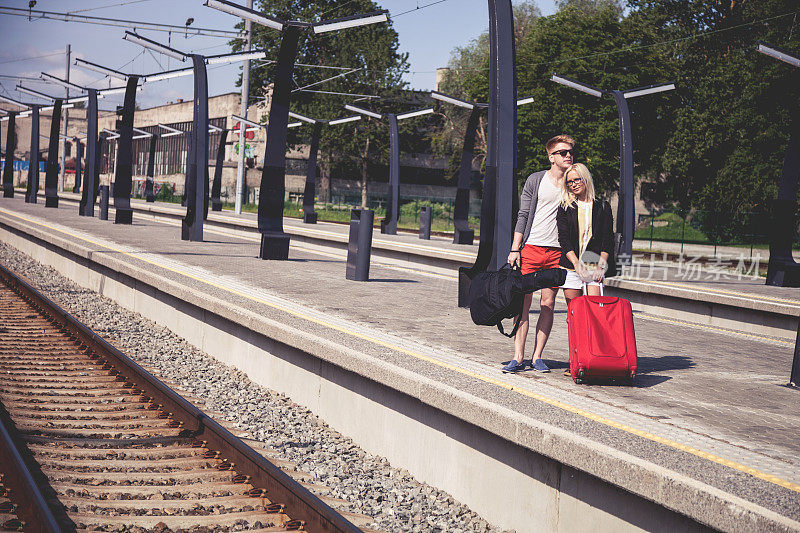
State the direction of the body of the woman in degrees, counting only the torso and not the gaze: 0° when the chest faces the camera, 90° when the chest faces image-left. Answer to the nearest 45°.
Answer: approximately 0°

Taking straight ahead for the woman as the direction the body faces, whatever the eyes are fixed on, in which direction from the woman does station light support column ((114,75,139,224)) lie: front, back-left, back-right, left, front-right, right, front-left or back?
back-right

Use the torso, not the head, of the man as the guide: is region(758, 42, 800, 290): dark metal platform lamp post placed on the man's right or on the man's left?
on the man's left

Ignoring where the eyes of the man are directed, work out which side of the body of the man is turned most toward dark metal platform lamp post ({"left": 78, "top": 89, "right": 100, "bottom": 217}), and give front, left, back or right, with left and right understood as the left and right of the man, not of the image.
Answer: back

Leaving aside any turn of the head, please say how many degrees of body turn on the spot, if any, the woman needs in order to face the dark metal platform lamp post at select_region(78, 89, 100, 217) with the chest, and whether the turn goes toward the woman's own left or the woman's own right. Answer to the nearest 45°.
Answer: approximately 135° to the woman's own right

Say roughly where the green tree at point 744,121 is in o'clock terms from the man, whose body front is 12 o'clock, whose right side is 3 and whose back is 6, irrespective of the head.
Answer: The green tree is roughly at 8 o'clock from the man.

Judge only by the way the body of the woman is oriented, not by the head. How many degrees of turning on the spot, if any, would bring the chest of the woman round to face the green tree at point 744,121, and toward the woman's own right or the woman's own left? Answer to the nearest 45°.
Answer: approximately 180°

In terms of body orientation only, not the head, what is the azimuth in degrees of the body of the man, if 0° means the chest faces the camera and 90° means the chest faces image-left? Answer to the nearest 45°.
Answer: approximately 315°

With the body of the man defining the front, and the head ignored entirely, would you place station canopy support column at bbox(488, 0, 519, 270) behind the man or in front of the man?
behind
